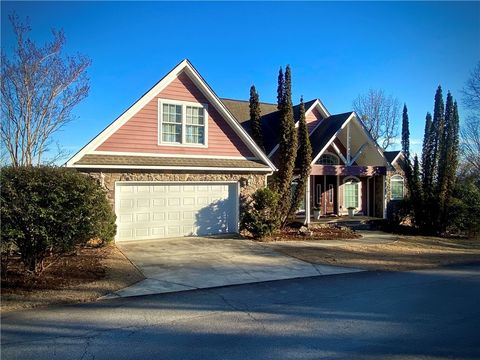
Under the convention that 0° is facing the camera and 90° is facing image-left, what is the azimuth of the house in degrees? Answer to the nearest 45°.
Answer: approximately 0°

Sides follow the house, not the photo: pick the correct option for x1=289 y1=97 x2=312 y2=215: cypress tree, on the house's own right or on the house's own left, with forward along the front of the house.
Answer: on the house's own left

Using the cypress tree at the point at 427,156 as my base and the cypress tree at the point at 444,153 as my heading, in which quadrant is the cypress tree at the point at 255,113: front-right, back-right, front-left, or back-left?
back-right

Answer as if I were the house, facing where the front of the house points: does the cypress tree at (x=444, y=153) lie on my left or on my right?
on my left

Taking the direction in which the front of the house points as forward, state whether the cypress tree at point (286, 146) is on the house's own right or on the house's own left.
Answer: on the house's own left
